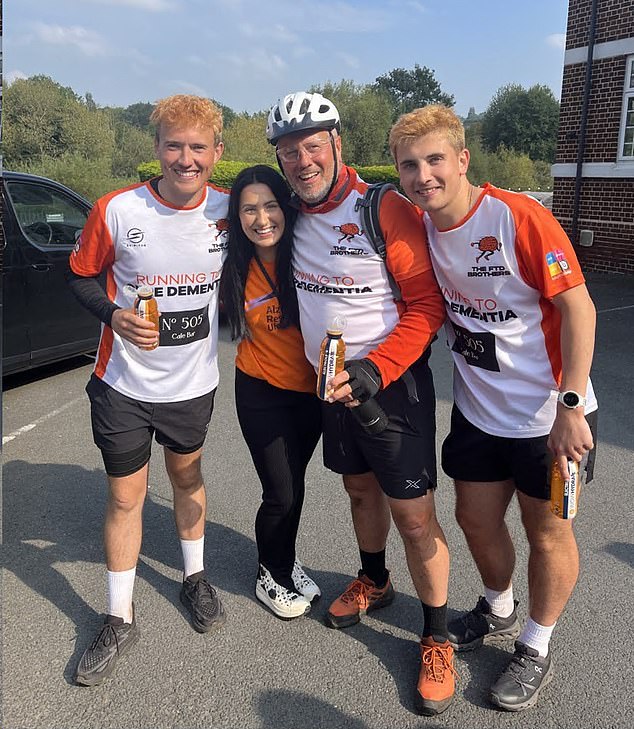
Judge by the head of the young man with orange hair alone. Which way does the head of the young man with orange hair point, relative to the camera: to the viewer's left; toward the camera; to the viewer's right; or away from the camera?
toward the camera

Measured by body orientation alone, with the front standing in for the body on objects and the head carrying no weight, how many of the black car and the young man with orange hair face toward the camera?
1

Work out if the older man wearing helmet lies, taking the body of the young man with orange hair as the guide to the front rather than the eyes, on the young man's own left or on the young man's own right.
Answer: on the young man's own left

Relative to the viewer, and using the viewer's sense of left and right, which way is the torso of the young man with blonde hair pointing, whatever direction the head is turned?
facing the viewer and to the left of the viewer

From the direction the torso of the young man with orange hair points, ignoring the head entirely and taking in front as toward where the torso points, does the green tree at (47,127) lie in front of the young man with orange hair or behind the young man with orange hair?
behind

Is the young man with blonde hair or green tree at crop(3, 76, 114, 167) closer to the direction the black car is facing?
the green tree

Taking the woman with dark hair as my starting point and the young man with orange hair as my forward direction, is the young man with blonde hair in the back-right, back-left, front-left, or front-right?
back-left

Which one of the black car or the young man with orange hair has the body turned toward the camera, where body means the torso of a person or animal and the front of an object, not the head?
the young man with orange hair

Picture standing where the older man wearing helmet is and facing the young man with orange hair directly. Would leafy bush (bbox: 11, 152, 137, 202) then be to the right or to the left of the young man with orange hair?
right

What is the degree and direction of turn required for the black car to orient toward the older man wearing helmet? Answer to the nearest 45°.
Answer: approximately 135° to its right

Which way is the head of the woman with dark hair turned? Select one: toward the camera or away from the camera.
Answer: toward the camera

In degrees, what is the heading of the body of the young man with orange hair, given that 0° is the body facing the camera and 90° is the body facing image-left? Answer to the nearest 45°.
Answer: approximately 0°
